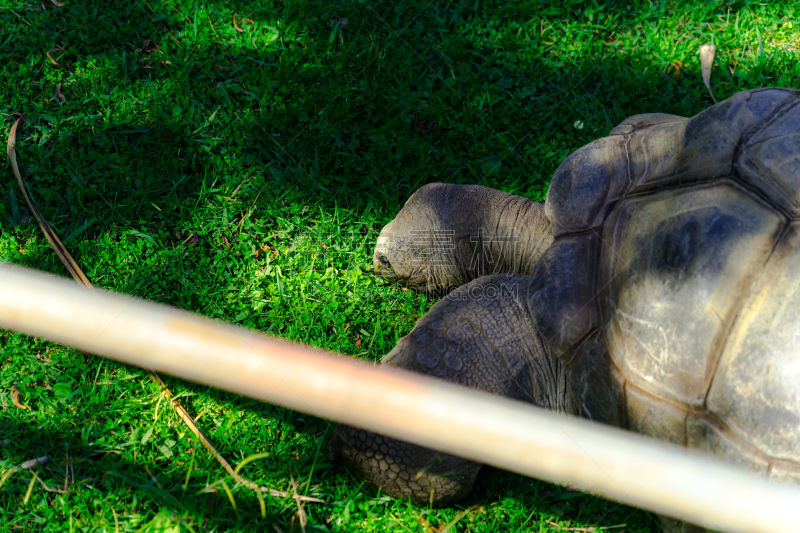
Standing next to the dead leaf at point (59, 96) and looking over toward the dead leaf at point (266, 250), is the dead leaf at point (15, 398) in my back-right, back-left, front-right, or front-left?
front-right

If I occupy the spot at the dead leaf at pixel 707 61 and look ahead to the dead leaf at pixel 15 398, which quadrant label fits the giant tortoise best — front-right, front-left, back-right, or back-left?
front-left

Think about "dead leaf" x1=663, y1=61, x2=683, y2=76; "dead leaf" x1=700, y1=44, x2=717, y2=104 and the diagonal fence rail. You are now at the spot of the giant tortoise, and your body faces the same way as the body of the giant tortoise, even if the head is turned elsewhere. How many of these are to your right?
2

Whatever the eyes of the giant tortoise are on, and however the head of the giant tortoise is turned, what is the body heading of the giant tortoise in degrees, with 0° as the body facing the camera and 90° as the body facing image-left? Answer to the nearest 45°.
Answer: approximately 90°

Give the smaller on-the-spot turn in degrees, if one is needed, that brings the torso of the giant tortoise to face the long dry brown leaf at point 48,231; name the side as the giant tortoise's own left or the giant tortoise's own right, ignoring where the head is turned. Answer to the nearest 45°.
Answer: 0° — it already faces it

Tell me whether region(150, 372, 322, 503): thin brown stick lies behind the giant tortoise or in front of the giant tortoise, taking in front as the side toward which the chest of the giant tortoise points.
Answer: in front

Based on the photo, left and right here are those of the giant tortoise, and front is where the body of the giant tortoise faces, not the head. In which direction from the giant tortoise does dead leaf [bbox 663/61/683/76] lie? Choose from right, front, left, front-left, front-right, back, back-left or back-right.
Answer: right

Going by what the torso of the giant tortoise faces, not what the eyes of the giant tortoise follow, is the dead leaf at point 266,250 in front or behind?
in front
